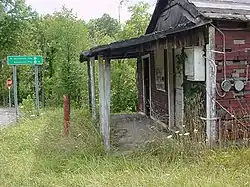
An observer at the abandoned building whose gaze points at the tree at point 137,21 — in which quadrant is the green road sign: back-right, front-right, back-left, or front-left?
front-left

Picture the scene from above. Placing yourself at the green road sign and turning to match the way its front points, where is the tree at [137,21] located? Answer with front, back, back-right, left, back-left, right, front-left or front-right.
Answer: back-left

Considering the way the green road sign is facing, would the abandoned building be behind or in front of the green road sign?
in front

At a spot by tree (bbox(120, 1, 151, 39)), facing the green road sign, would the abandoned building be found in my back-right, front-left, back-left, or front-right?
front-left

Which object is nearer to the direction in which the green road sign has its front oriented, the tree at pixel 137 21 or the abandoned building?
the abandoned building

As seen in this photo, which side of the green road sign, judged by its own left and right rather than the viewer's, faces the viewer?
front

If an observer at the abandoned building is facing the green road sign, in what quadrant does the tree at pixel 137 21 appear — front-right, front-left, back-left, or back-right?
front-right

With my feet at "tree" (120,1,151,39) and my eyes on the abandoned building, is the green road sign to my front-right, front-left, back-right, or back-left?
front-right
